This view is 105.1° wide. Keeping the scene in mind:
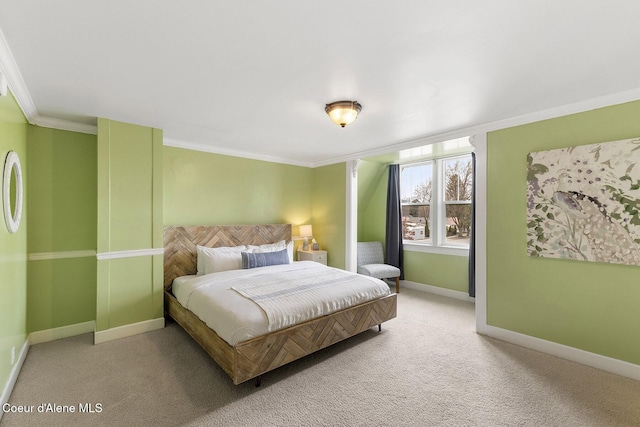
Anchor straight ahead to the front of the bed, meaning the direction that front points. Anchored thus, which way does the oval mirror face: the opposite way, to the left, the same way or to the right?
to the left

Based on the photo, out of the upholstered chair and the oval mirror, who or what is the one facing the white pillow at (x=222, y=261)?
the oval mirror

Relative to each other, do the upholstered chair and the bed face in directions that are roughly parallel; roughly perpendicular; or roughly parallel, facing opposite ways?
roughly parallel

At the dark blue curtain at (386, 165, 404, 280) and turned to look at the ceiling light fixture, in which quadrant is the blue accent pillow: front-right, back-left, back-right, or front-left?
front-right

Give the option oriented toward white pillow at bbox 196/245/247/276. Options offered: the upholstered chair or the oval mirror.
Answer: the oval mirror

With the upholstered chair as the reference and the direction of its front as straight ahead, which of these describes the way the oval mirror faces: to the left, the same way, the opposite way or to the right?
to the left

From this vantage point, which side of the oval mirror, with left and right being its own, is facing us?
right

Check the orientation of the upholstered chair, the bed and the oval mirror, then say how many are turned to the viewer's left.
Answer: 0

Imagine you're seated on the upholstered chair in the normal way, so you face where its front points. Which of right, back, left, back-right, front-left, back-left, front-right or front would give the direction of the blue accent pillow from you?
right

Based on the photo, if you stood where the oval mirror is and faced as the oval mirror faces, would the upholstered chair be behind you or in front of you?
in front

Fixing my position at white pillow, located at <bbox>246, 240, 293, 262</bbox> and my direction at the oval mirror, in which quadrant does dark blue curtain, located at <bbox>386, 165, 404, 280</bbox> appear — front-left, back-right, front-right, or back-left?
back-left

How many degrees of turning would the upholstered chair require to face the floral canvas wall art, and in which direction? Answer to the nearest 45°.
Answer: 0° — it already faces it

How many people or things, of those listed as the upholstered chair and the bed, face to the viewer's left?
0

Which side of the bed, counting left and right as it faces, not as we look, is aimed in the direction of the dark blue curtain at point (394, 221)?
left
